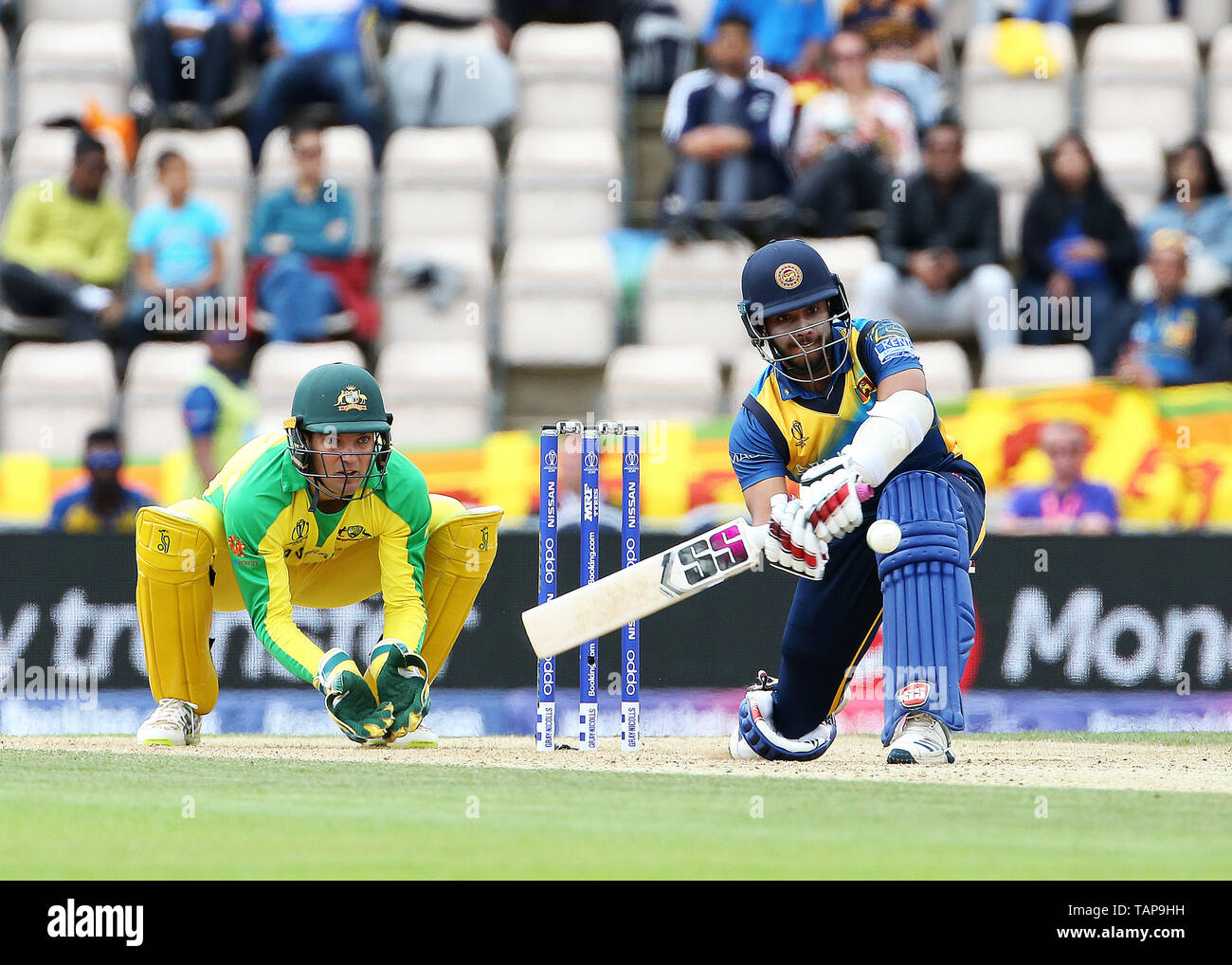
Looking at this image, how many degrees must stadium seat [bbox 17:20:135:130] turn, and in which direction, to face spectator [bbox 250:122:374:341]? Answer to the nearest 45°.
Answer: approximately 45° to its left

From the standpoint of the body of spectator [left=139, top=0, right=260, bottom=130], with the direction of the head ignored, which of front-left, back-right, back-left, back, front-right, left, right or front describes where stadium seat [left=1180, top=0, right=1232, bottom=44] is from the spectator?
left

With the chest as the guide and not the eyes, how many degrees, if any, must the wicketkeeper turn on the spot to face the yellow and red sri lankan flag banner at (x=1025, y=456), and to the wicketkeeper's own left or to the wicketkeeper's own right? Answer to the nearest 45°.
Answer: approximately 135° to the wicketkeeper's own left

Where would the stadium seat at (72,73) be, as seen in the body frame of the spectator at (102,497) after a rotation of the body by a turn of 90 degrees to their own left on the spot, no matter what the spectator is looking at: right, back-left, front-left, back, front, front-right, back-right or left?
left

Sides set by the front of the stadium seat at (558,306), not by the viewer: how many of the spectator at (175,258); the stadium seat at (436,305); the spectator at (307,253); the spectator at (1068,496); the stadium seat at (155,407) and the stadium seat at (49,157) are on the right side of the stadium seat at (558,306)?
5

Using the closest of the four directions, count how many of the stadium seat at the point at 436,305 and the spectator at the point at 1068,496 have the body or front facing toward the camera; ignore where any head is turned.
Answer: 2

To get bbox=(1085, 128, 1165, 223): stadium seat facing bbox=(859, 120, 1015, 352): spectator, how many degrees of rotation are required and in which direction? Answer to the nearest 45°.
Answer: approximately 45° to its right

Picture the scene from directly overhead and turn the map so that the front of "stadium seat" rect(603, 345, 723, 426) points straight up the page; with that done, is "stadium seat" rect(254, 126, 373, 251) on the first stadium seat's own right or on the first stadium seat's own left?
on the first stadium seat's own right

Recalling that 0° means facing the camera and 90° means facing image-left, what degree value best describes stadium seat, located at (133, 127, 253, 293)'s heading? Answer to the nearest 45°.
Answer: approximately 0°

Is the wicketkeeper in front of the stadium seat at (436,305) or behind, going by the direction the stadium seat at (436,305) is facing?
in front

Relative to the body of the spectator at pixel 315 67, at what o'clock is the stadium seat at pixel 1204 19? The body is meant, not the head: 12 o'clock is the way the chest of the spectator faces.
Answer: The stadium seat is roughly at 9 o'clock from the spectator.
